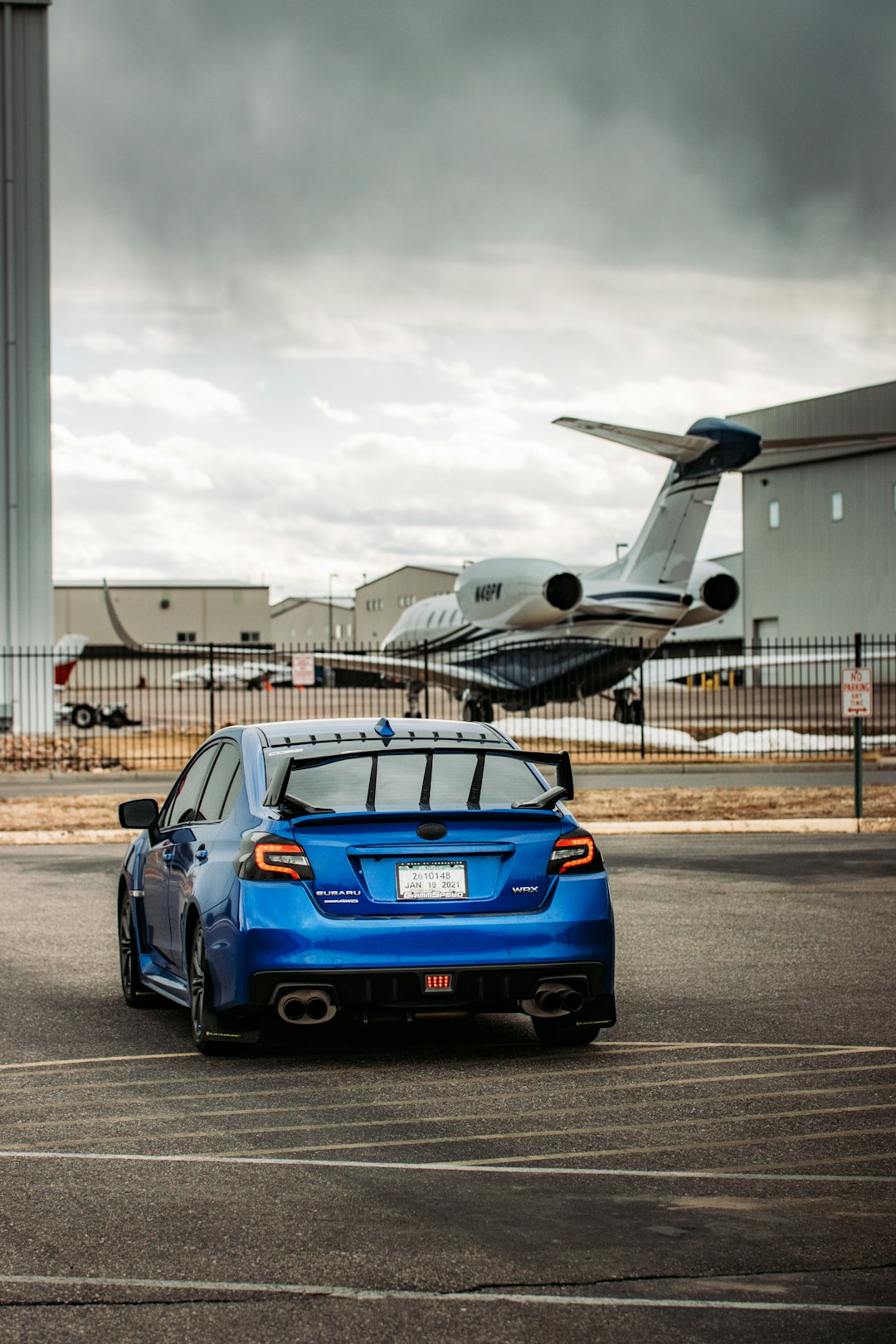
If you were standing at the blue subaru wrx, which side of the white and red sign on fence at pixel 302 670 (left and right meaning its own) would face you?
front

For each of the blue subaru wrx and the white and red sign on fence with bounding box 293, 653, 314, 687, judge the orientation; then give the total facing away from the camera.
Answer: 1

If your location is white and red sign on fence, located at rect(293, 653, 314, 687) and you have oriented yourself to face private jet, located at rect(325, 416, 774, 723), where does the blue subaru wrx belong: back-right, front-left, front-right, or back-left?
back-right

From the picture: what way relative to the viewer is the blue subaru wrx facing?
away from the camera

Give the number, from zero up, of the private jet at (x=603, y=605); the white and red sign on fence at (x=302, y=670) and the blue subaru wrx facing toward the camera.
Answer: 1

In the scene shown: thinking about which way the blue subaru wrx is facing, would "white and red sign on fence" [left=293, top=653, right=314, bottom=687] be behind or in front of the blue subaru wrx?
in front

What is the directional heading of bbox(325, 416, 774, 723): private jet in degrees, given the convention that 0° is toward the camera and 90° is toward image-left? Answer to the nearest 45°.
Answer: approximately 135°

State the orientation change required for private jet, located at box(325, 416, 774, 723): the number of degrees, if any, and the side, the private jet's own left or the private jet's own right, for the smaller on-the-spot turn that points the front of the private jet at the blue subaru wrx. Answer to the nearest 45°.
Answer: approximately 135° to the private jet's own left

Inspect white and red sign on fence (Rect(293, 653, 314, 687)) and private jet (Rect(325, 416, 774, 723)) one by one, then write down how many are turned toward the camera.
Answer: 1

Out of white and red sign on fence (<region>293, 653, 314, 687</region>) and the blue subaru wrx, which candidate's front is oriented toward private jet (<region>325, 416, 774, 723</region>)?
the blue subaru wrx

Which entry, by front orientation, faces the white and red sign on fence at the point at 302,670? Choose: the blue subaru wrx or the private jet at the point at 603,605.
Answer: the blue subaru wrx

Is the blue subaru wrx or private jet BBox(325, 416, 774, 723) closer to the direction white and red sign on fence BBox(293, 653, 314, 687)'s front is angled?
the blue subaru wrx

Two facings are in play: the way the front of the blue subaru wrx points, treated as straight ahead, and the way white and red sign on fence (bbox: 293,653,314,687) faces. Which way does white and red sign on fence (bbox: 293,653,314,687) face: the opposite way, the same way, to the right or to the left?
the opposite way

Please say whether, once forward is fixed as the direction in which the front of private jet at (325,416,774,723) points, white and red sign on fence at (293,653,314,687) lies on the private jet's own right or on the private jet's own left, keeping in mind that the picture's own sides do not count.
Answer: on the private jet's own left
